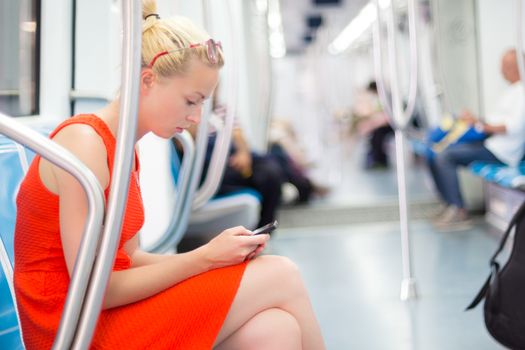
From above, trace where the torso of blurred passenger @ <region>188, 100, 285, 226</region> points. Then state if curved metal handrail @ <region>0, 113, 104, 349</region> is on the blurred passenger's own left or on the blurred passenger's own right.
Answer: on the blurred passenger's own right

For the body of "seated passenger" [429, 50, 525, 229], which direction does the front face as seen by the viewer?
to the viewer's left

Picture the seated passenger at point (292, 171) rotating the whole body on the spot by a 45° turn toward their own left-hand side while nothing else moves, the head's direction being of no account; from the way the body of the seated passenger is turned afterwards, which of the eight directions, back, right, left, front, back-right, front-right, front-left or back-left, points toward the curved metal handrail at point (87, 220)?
back-right

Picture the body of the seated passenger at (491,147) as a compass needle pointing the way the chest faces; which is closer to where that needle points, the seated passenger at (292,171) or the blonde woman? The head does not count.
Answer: the seated passenger

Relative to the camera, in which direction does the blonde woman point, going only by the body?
to the viewer's right

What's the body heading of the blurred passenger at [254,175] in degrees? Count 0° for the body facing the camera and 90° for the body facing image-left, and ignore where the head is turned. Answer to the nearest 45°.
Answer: approximately 270°

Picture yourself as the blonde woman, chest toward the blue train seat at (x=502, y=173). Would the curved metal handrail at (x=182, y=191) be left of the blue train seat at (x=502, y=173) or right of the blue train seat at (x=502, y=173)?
left

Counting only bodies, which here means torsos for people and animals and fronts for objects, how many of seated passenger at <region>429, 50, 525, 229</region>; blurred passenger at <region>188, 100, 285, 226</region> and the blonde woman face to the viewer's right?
2

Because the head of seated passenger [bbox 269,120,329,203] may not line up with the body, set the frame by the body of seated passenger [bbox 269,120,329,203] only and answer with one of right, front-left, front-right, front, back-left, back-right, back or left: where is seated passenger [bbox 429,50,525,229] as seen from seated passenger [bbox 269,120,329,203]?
front-right

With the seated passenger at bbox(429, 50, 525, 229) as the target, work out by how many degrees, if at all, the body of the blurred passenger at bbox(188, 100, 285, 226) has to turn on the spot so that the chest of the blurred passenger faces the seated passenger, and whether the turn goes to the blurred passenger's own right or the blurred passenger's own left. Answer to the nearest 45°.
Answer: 0° — they already face them

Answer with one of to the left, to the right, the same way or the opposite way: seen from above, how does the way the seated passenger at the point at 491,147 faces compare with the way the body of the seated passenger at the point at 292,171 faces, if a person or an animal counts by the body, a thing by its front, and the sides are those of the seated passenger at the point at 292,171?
the opposite way

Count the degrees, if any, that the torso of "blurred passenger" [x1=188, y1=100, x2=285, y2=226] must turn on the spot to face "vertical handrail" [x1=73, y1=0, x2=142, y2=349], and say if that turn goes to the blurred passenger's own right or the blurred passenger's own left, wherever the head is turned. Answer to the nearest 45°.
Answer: approximately 90° to the blurred passenger's own right

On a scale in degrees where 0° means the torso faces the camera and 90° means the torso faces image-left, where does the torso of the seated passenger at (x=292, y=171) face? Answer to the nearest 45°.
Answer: approximately 270°
